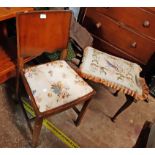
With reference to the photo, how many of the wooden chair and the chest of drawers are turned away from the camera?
0

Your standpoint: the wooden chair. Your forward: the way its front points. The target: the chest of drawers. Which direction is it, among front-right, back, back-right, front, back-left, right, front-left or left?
left

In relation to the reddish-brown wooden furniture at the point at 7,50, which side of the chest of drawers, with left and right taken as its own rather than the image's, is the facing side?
front

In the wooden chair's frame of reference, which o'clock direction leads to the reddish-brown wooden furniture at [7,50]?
The reddish-brown wooden furniture is roughly at 6 o'clock from the wooden chair.

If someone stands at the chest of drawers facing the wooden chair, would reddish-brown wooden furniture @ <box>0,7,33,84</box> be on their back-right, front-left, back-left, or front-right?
front-right

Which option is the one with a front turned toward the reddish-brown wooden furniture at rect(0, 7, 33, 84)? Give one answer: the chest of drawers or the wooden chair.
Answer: the chest of drawers

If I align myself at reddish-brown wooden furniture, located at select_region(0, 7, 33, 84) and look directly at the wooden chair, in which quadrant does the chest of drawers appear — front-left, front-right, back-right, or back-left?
front-left

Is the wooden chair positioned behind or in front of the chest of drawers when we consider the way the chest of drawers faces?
in front

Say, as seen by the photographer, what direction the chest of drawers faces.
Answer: facing the viewer and to the left of the viewer
